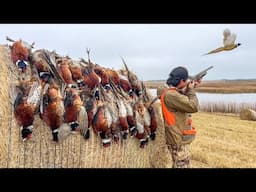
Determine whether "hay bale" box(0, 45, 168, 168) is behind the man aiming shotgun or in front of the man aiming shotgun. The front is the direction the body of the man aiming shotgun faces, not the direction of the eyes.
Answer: behind

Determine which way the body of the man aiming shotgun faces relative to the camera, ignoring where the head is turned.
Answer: to the viewer's right

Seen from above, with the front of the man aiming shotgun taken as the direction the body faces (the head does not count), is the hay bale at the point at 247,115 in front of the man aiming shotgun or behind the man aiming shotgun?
in front
